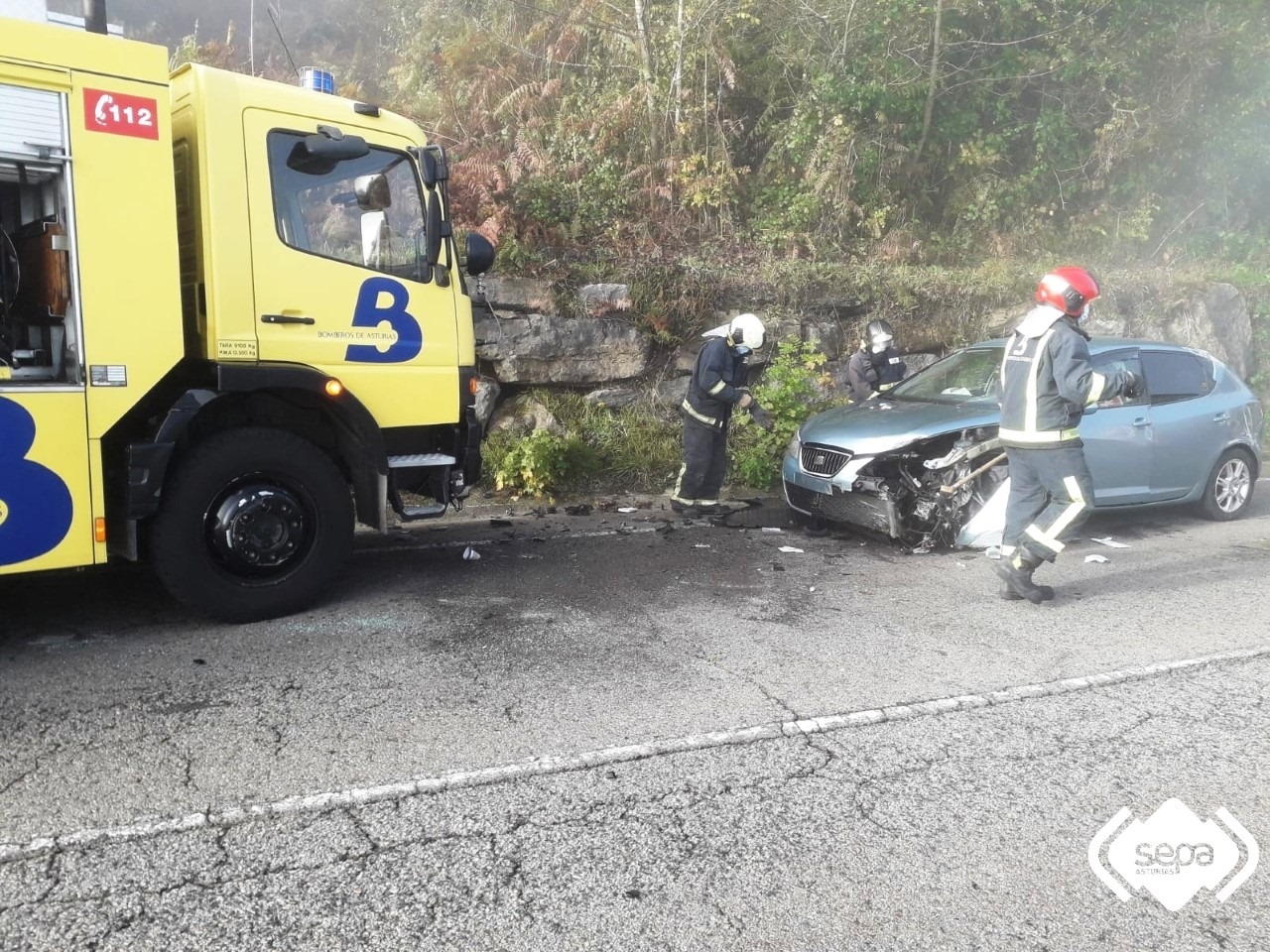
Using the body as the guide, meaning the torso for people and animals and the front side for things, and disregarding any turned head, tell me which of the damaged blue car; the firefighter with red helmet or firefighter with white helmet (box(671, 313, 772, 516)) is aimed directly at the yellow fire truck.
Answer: the damaged blue car

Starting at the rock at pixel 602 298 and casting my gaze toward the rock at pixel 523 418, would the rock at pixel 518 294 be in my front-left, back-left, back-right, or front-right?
front-right

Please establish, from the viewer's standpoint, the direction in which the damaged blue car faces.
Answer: facing the viewer and to the left of the viewer

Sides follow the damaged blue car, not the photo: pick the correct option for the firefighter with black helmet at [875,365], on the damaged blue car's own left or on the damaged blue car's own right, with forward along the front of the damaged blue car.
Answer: on the damaged blue car's own right

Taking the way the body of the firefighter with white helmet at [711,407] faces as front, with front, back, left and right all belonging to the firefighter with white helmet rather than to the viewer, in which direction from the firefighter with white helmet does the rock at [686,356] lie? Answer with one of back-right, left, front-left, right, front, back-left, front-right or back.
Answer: left

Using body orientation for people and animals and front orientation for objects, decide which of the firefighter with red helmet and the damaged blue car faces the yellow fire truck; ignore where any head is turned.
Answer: the damaged blue car

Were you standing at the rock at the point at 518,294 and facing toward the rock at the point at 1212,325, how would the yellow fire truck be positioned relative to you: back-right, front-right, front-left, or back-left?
back-right

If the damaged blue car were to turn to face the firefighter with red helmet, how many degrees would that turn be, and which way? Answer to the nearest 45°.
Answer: approximately 45° to its left

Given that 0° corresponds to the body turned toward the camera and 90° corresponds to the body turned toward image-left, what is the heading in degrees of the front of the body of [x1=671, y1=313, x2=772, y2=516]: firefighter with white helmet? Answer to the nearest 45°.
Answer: approximately 270°

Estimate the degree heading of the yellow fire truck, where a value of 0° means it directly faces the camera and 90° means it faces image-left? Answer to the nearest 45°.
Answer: approximately 270°
